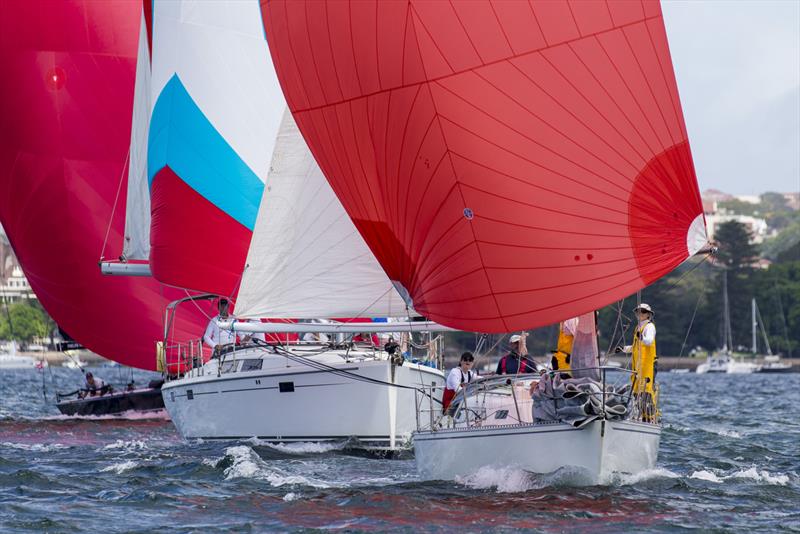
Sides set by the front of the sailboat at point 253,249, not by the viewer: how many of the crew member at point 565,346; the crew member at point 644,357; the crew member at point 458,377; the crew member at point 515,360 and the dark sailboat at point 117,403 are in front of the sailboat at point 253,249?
4

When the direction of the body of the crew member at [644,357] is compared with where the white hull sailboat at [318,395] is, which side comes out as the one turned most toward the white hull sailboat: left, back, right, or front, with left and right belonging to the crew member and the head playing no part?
right

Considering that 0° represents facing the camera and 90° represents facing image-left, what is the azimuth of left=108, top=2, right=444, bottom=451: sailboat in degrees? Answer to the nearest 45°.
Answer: approximately 315°
